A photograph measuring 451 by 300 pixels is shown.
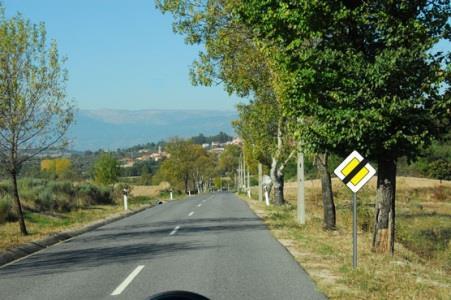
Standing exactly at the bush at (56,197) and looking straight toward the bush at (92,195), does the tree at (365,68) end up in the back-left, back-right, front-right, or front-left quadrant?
back-right

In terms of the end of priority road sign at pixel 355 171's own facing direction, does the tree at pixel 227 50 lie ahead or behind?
behind

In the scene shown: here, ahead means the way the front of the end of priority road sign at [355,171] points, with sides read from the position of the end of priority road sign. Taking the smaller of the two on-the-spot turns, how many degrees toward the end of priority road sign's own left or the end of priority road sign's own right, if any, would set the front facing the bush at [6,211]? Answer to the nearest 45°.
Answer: approximately 135° to the end of priority road sign's own right

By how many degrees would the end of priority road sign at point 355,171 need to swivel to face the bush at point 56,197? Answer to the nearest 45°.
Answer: approximately 135° to its right

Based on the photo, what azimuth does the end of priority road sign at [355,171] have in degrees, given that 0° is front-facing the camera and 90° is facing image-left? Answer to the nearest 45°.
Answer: approximately 0°

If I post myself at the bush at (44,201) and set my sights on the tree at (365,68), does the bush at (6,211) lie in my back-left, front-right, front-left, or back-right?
front-right

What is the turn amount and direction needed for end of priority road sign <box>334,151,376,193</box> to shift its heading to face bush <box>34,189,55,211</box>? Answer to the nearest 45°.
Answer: approximately 135° to its right

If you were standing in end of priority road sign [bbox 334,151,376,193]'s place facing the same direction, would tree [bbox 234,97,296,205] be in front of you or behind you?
behind
